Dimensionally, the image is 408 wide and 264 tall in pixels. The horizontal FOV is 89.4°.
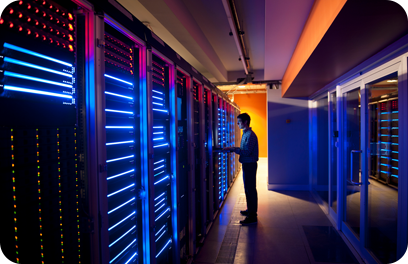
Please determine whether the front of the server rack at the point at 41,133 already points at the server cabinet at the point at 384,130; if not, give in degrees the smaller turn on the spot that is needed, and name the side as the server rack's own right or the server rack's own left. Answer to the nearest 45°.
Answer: approximately 45° to the server rack's own left

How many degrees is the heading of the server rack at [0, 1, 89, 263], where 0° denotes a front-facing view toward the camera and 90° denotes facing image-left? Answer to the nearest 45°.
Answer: approximately 315°

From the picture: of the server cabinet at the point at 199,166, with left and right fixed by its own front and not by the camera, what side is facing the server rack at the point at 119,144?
right

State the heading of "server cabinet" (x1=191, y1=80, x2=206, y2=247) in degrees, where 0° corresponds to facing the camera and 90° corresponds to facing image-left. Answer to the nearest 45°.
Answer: approximately 270°

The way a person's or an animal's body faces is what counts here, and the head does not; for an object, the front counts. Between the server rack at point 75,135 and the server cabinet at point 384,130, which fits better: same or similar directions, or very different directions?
very different directions

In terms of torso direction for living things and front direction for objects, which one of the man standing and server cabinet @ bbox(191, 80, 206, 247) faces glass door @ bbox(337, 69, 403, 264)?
the server cabinet

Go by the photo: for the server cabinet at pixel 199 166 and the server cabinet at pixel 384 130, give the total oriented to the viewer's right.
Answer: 1

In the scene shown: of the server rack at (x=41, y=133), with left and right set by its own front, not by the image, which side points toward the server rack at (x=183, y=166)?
left

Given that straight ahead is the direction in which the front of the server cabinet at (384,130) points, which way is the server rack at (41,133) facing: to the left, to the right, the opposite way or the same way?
the opposite way

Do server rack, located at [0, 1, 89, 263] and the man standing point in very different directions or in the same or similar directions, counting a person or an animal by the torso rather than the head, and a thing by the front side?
very different directions

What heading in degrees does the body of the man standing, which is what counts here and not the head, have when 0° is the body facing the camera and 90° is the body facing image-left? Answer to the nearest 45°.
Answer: approximately 90°

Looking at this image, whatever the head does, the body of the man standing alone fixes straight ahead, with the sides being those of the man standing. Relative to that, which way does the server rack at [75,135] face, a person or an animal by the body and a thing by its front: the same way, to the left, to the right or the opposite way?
the opposite way

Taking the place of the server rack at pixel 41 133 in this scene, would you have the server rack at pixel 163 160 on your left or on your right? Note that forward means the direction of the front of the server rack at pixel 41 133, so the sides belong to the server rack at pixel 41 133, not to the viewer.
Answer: on your left
